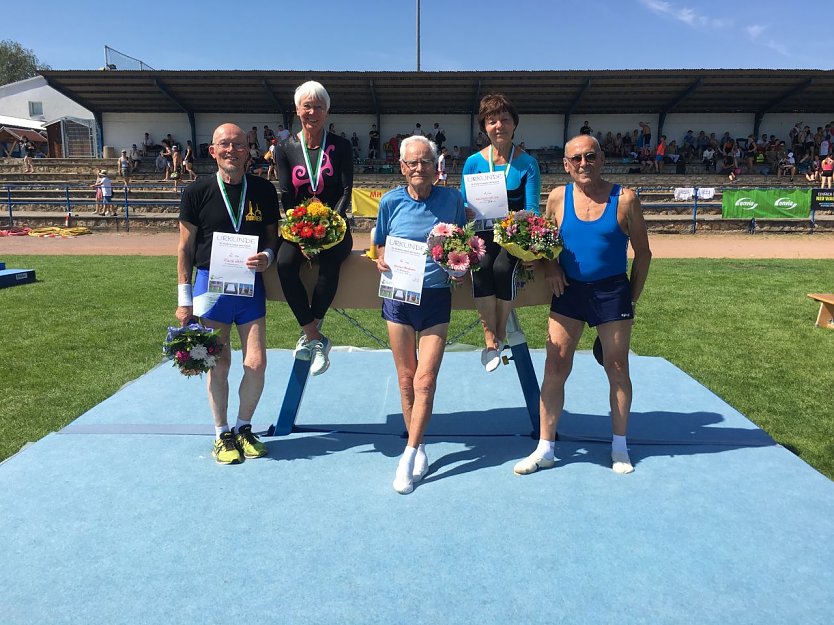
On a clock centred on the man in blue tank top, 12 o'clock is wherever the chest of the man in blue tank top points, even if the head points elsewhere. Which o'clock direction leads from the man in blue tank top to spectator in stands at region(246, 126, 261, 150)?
The spectator in stands is roughly at 5 o'clock from the man in blue tank top.

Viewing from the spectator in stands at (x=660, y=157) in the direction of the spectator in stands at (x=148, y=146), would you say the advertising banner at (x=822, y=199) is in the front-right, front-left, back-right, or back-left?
back-left

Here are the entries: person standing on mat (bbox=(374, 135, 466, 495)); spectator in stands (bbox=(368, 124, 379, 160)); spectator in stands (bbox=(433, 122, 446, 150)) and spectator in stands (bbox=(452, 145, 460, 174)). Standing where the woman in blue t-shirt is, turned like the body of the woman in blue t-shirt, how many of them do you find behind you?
3

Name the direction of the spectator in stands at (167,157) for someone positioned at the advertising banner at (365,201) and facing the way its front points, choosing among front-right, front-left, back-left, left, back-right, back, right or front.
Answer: back-right

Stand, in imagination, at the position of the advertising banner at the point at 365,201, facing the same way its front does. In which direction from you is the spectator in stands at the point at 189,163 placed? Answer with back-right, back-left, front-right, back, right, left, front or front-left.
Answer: back-right
